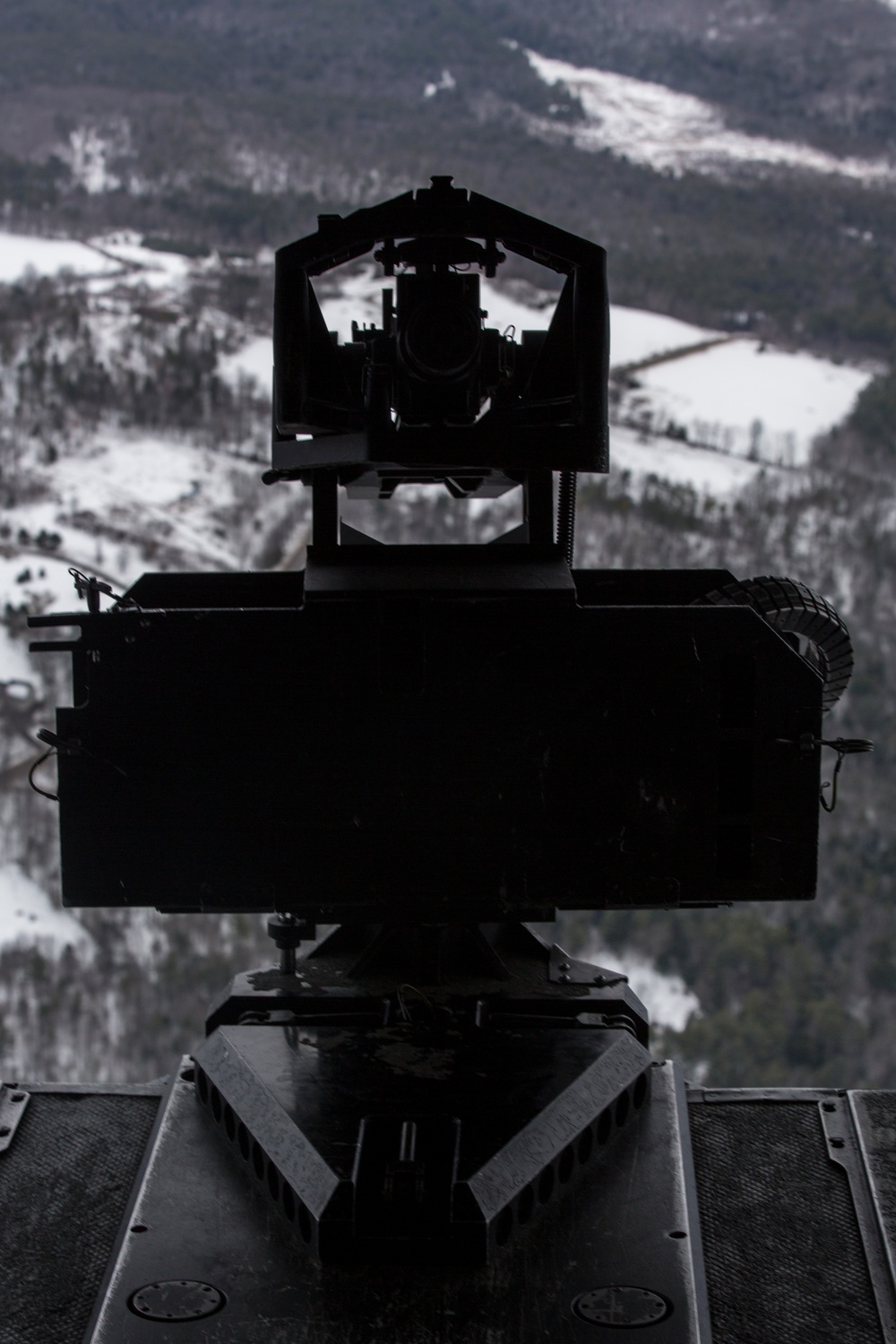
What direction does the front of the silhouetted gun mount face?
away from the camera
